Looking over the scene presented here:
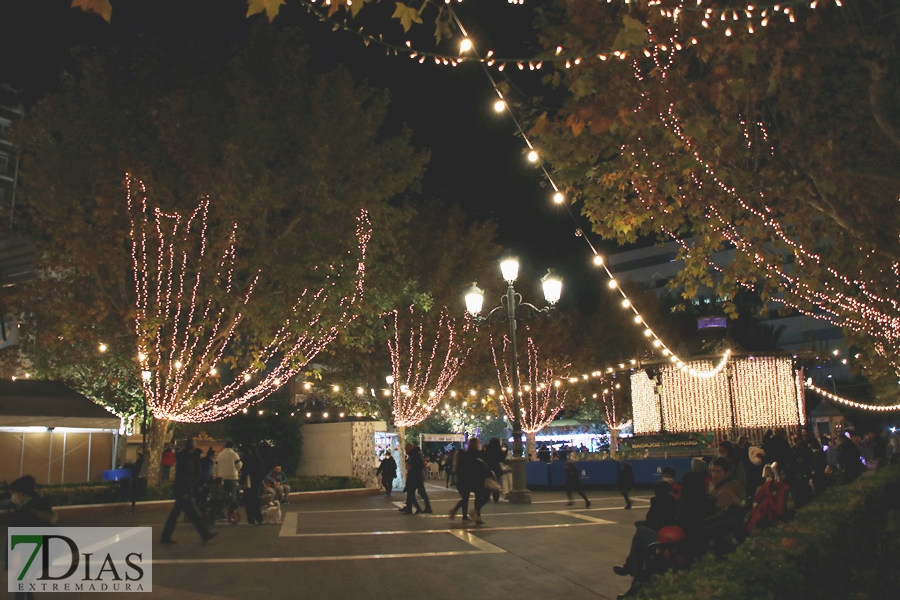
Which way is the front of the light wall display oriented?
toward the camera

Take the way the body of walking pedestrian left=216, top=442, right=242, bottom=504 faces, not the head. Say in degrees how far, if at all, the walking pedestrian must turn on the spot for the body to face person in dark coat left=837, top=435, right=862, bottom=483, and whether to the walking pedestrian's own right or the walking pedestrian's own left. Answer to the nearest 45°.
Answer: approximately 90° to the walking pedestrian's own right

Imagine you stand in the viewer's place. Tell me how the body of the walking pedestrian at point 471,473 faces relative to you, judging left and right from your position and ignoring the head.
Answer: facing away from the viewer

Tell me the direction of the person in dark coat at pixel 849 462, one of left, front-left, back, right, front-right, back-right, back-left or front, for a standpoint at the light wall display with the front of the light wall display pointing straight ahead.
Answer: front

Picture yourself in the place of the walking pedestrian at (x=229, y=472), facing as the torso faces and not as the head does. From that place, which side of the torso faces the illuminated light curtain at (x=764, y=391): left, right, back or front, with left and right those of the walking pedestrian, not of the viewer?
right

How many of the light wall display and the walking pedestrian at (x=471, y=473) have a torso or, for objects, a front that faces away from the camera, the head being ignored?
1

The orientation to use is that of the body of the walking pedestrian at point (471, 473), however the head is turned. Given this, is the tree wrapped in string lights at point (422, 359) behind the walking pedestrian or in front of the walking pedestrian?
in front

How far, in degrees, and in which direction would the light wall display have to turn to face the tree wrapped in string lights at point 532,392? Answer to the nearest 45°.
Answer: approximately 135° to its right

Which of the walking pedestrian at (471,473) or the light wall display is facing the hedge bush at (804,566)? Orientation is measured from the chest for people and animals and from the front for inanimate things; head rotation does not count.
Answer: the light wall display

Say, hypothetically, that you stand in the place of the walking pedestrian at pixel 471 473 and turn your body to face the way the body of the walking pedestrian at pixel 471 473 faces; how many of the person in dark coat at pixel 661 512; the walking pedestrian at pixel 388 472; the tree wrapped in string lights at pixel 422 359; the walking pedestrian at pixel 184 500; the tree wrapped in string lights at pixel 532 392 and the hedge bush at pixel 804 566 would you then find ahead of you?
3

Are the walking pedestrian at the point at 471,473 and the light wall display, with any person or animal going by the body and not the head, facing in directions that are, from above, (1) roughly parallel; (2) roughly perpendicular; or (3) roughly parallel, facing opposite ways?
roughly parallel, facing opposite ways

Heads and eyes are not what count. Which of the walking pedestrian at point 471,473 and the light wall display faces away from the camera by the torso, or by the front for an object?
the walking pedestrian

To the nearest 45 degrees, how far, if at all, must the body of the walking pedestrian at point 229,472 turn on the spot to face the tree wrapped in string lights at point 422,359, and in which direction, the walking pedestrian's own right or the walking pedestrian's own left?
approximately 45° to the walking pedestrian's own right

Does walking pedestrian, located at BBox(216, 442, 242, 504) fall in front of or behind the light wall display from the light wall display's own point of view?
in front

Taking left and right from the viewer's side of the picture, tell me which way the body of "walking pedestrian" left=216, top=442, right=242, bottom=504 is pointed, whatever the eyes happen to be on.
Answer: facing away from the viewer

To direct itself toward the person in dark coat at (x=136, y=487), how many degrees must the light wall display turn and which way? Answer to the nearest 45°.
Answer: approximately 45° to its right

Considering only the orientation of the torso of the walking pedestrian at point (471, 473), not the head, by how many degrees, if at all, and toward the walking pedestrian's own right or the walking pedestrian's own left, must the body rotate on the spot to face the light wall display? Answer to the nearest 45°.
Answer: approximately 45° to the walking pedestrian's own right
